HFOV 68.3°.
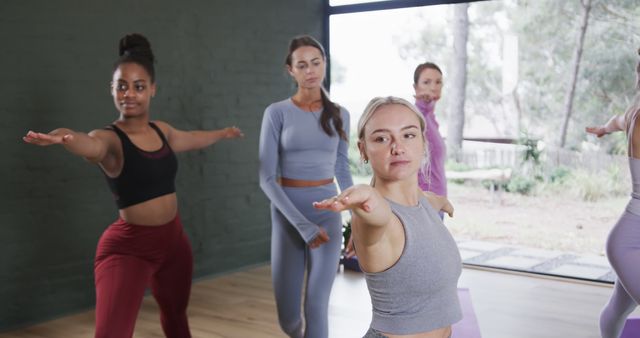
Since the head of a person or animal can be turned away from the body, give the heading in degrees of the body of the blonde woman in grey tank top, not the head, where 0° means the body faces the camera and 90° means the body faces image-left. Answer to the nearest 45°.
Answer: approximately 315°

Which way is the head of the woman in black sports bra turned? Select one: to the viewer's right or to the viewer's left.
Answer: to the viewer's left

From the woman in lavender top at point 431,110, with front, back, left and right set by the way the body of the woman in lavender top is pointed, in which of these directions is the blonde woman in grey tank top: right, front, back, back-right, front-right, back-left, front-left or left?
front-right

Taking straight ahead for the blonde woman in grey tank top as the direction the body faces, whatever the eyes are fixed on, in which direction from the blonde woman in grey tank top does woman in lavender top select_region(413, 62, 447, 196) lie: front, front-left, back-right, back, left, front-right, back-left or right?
back-left

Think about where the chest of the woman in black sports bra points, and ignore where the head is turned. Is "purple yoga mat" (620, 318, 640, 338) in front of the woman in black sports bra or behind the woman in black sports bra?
in front

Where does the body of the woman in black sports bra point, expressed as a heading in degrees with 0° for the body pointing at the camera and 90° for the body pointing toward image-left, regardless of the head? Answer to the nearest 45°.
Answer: approximately 315°

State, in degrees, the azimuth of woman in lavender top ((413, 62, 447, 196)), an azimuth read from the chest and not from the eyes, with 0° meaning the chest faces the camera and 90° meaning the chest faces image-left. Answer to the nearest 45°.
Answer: approximately 315°
